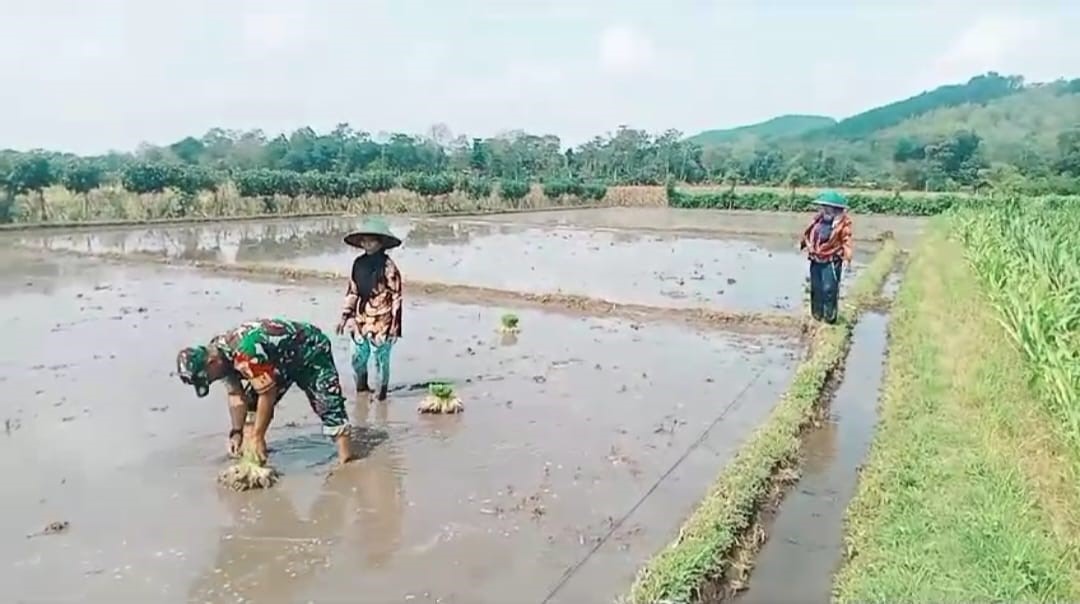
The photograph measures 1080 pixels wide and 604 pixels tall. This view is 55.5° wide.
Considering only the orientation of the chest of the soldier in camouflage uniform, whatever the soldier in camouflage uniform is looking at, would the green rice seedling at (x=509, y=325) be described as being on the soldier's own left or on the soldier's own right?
on the soldier's own right

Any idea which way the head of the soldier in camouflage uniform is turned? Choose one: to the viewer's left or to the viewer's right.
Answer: to the viewer's left

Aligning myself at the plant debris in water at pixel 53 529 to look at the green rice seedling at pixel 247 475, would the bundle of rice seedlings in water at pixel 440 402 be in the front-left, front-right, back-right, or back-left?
front-left

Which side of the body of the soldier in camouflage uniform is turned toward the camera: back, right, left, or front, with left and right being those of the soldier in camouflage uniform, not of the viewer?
left

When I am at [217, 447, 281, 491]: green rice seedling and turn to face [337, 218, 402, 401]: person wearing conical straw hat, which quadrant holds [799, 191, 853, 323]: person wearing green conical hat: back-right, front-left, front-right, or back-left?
front-right

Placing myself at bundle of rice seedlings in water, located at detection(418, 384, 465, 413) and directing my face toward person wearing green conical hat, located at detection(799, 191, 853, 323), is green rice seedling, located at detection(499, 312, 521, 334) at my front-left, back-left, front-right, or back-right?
front-left

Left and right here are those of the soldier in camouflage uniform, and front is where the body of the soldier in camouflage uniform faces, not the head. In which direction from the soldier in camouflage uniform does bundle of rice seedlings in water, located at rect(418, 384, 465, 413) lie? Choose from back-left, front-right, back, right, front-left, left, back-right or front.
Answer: back-right

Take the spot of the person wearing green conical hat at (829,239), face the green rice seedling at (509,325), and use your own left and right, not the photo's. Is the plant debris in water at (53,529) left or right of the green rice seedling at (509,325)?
left

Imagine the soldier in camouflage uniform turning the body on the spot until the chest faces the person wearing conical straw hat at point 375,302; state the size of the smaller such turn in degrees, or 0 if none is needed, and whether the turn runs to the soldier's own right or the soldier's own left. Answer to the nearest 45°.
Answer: approximately 135° to the soldier's own right

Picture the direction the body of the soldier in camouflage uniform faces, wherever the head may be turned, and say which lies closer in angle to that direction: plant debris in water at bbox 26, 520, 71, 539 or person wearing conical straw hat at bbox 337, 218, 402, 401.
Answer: the plant debris in water
